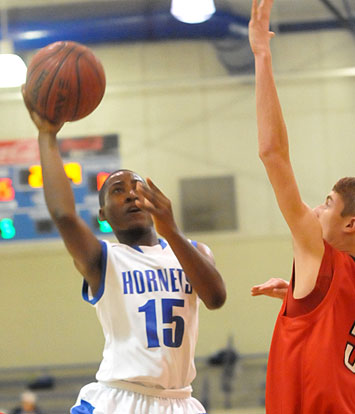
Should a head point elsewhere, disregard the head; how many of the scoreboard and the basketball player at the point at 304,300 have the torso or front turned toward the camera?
1

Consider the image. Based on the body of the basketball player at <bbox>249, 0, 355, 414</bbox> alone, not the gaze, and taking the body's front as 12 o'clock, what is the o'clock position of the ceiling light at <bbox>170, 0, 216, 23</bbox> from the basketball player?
The ceiling light is roughly at 1 o'clock from the basketball player.

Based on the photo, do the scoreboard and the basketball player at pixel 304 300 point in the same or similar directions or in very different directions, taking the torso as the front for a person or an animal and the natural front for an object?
very different directions

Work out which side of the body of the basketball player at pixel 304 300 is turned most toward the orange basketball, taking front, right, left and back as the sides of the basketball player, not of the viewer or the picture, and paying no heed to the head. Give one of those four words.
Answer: front

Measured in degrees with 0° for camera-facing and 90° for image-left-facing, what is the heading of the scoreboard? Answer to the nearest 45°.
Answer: approximately 0°

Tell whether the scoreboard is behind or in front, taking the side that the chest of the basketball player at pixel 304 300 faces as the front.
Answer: in front

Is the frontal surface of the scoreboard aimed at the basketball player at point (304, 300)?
yes

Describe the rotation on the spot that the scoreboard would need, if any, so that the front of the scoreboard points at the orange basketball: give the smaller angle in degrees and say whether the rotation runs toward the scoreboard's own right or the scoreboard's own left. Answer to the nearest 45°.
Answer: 0° — it already faces it

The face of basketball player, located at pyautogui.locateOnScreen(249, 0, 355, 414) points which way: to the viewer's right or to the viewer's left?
to the viewer's left

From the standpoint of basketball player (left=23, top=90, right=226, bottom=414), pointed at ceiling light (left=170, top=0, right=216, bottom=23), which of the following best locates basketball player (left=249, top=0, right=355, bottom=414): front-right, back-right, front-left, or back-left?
back-right

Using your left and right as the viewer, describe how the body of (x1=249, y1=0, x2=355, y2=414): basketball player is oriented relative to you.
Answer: facing away from the viewer and to the left of the viewer

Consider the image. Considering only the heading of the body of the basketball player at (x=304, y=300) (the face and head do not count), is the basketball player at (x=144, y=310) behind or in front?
in front

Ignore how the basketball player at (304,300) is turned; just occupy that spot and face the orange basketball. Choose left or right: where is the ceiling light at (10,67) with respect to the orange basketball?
right
